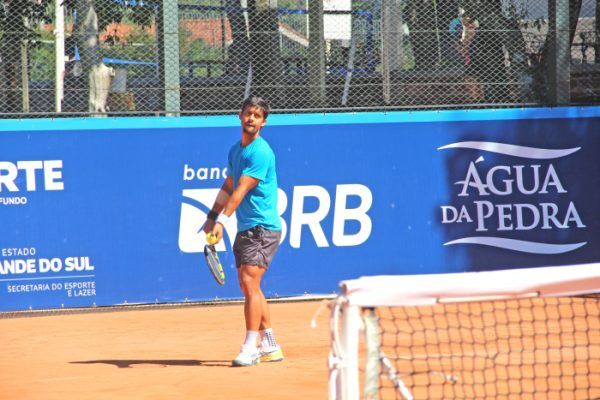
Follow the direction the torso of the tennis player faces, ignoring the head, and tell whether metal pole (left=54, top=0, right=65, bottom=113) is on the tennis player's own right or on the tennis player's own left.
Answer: on the tennis player's own right

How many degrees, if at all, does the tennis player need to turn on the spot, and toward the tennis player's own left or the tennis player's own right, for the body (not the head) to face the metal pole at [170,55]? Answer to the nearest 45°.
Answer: approximately 135° to the tennis player's own right

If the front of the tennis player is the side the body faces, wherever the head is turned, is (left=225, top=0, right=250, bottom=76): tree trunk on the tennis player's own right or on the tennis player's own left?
on the tennis player's own right

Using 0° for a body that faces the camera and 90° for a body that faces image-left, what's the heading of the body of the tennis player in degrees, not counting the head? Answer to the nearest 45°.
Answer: approximately 45°

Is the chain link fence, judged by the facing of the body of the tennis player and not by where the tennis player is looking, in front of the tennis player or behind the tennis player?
behind

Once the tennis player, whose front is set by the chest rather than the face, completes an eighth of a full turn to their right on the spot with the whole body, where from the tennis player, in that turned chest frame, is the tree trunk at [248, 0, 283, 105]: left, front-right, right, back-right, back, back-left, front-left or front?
right

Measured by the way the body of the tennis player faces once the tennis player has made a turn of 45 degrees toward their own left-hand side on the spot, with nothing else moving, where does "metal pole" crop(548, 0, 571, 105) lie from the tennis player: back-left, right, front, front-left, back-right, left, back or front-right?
back-left

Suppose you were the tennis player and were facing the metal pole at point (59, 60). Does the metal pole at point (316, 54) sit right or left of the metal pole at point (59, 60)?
right

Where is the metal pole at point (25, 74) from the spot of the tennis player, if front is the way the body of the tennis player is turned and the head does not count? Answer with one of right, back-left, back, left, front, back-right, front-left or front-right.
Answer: right
